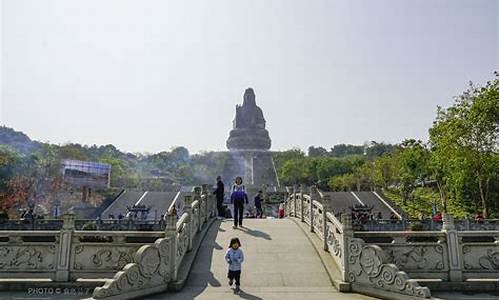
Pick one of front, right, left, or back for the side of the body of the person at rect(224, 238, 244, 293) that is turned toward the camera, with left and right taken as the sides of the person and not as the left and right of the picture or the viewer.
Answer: front

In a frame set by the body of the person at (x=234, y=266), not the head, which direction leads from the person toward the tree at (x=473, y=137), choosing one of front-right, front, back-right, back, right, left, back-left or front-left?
back-left

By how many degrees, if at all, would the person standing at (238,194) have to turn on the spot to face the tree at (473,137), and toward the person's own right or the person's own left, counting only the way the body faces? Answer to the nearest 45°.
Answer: approximately 135° to the person's own left

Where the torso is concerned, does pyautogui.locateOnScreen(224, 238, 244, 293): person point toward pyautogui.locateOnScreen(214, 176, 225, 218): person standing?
no

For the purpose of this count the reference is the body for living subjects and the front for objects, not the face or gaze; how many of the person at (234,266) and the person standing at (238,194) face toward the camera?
2

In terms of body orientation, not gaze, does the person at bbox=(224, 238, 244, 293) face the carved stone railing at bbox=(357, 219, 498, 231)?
no

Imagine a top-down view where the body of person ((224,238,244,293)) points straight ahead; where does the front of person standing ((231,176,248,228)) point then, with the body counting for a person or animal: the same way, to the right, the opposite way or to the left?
the same way

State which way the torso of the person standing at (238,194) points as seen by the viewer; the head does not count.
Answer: toward the camera

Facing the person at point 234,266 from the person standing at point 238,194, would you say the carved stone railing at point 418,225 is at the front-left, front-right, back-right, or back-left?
back-left

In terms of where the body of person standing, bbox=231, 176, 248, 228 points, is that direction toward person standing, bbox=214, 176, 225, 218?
no

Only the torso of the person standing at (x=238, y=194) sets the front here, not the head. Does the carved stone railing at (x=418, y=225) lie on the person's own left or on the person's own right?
on the person's own left
